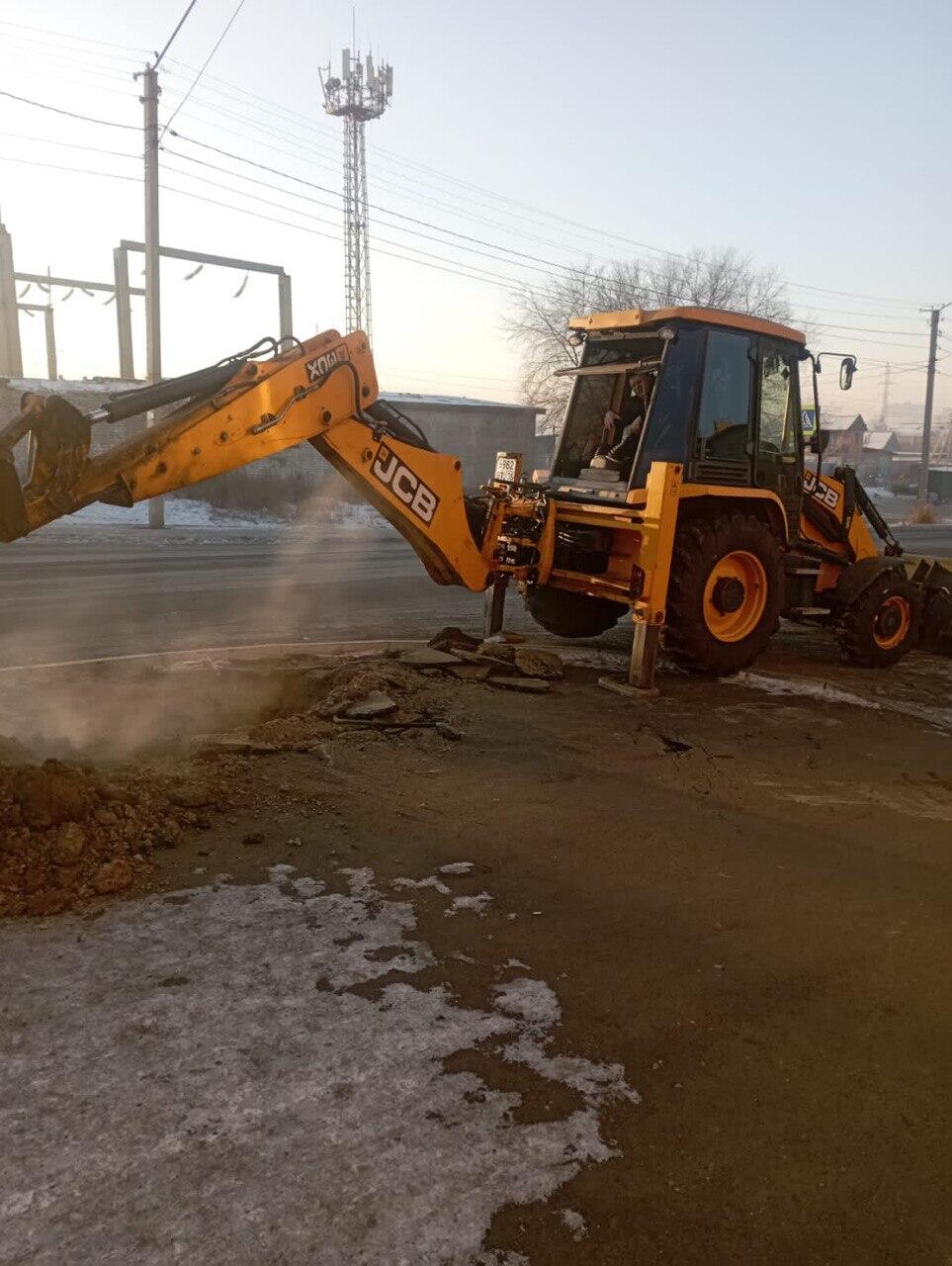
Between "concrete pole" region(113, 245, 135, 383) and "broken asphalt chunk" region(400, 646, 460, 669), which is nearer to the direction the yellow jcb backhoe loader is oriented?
the concrete pole

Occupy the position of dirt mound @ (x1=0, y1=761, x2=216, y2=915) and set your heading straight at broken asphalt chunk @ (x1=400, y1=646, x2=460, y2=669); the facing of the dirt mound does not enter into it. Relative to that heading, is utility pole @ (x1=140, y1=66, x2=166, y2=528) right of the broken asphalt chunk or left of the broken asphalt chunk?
left

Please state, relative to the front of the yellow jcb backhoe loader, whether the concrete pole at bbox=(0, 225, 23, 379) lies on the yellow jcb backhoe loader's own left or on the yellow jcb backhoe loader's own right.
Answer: on the yellow jcb backhoe loader's own left

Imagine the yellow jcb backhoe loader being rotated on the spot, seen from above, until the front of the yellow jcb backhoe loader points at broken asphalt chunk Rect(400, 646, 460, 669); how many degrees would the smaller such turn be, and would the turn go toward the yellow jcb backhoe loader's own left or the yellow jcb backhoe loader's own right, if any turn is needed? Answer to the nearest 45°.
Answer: approximately 135° to the yellow jcb backhoe loader's own left

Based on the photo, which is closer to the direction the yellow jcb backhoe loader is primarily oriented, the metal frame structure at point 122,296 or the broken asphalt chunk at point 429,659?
the metal frame structure

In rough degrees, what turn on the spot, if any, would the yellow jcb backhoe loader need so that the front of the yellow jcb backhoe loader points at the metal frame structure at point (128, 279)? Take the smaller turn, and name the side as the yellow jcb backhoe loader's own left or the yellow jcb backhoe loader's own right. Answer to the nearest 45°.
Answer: approximately 90° to the yellow jcb backhoe loader's own left

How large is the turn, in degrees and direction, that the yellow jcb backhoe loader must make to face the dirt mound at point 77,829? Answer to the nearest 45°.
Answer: approximately 180°

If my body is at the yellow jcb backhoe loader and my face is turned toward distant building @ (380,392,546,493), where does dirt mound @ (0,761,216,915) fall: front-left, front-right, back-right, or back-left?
back-left

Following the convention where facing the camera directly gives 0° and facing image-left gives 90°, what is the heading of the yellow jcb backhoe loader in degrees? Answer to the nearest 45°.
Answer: approximately 225°
